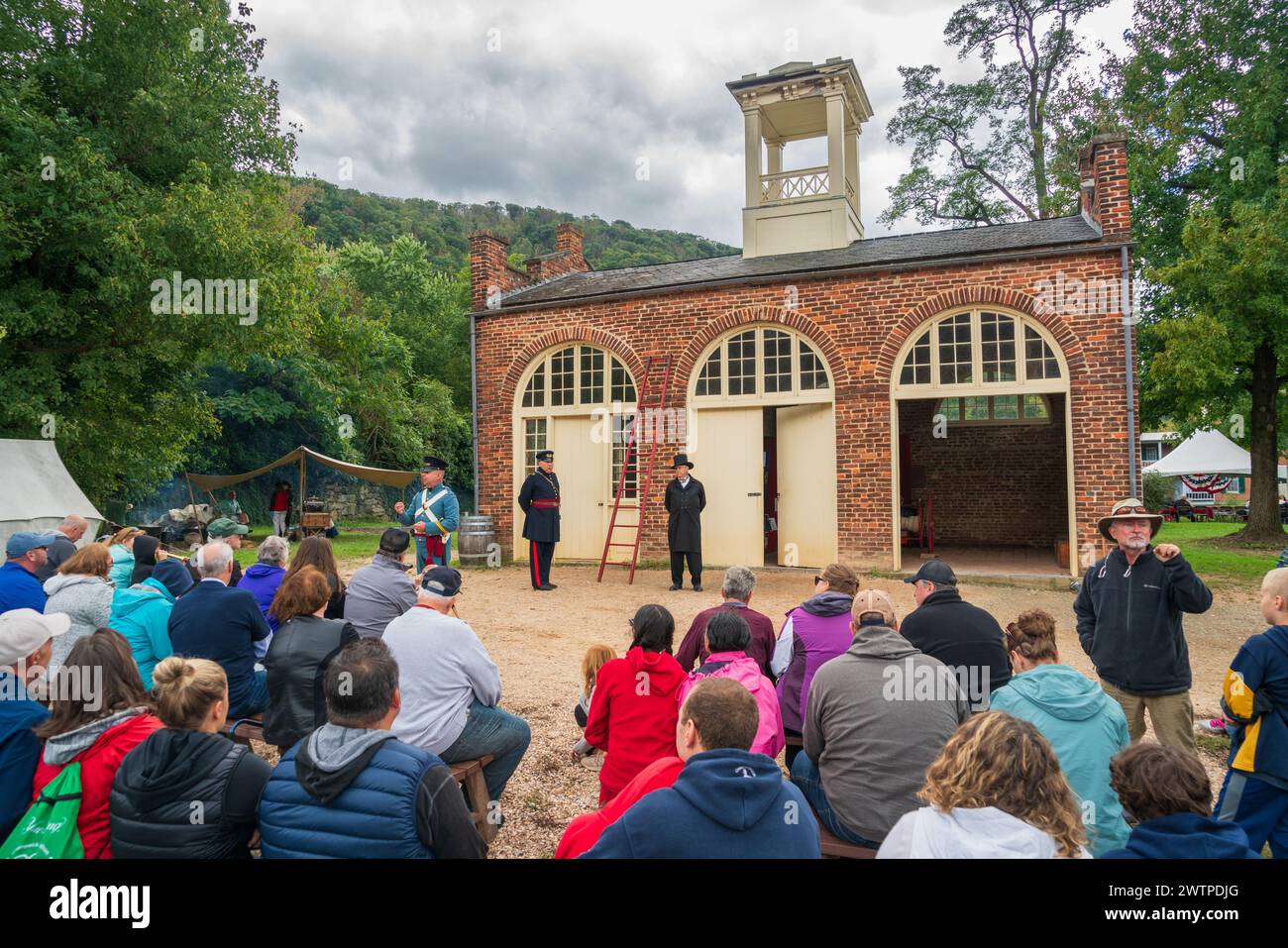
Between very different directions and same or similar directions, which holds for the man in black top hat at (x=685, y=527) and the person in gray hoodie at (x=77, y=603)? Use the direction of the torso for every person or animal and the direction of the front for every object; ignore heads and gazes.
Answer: very different directions

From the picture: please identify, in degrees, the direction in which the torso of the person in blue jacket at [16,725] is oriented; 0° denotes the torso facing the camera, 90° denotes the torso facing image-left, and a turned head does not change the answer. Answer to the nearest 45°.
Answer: approximately 225°

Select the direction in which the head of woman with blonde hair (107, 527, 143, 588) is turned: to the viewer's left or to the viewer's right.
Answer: to the viewer's right

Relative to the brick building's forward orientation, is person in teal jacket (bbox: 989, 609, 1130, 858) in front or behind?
in front

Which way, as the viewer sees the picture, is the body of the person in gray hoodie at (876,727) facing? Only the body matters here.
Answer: away from the camera

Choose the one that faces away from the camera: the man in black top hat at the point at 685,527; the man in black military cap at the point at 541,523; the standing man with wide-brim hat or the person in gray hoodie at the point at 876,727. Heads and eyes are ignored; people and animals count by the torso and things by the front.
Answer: the person in gray hoodie

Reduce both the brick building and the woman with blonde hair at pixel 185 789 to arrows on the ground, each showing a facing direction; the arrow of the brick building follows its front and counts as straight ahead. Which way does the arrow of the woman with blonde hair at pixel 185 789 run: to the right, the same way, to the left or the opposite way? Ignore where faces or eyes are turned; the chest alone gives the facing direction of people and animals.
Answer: the opposite way

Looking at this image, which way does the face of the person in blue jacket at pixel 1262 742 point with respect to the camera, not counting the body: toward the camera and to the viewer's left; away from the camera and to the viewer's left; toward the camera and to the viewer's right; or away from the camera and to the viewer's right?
away from the camera and to the viewer's left

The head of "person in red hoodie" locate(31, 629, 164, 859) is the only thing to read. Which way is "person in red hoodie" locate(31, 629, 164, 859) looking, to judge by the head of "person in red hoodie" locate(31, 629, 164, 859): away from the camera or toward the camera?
away from the camera

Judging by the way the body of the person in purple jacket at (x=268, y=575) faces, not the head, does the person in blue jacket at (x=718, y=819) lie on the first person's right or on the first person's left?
on the first person's right

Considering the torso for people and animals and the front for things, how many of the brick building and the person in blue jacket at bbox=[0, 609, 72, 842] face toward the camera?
1

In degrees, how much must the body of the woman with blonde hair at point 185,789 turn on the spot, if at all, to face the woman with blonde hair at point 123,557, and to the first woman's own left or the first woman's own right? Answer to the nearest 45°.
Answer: approximately 45° to the first woman's own left

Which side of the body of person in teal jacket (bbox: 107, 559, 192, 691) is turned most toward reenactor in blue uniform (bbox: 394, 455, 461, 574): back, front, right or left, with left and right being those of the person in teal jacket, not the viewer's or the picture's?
front

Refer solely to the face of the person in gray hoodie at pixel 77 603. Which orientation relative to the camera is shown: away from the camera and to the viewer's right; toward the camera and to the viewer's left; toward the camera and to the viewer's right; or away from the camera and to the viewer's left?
away from the camera and to the viewer's right

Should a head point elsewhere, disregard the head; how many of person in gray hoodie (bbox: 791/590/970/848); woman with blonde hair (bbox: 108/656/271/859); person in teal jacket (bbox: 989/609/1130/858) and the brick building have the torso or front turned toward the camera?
1

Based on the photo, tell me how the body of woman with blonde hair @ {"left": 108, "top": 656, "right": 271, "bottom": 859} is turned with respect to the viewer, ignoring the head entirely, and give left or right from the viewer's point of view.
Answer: facing away from the viewer and to the right of the viewer

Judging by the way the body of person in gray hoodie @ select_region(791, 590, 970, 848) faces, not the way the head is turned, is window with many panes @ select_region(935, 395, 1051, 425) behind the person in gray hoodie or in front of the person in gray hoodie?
in front
